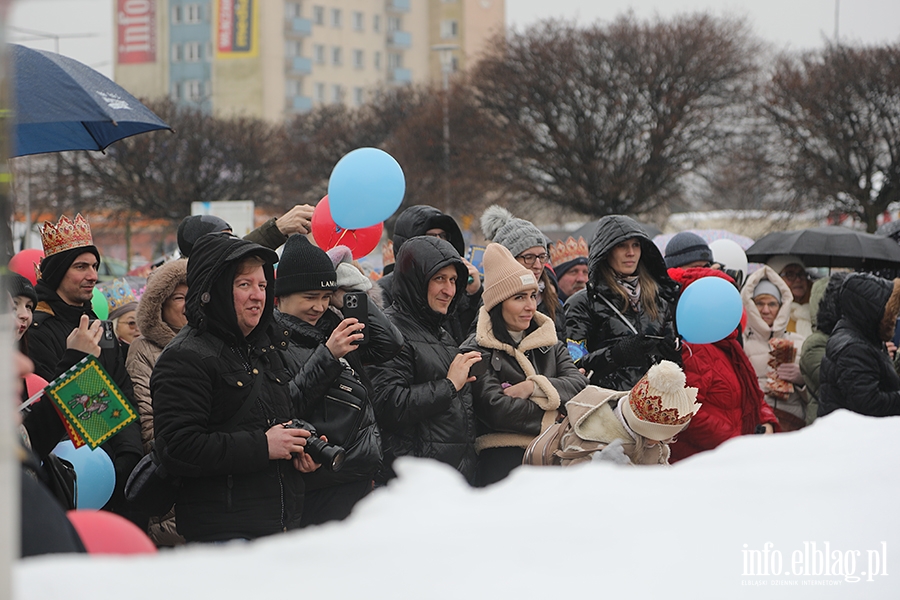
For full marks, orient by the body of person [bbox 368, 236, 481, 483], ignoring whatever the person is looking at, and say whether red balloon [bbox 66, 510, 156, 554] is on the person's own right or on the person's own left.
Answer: on the person's own right

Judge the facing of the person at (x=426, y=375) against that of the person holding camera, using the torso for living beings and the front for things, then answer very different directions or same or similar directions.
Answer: same or similar directions

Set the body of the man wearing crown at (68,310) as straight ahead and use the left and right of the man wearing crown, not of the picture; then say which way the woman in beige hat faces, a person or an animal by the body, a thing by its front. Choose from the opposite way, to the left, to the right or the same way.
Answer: the same way

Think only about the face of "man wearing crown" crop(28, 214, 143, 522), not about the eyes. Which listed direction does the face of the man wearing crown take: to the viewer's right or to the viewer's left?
to the viewer's right

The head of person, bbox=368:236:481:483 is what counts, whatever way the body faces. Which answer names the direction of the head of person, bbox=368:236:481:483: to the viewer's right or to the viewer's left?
to the viewer's right

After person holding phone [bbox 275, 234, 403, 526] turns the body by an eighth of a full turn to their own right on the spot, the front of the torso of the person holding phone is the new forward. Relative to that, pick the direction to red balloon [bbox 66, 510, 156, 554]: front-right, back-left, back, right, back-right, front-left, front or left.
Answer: front

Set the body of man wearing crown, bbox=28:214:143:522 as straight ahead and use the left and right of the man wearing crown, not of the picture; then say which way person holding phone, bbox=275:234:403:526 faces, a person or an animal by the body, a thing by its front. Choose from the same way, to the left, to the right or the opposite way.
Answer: the same way

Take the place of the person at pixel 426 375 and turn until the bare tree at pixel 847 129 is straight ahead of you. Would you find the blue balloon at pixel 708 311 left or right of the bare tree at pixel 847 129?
right

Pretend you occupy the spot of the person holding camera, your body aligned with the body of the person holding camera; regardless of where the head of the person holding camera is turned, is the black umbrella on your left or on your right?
on your left

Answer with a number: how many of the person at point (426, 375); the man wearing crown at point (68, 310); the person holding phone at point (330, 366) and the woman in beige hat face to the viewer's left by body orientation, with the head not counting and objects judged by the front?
0

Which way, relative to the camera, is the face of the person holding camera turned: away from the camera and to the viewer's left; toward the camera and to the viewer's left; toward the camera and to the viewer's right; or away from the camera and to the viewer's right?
toward the camera and to the viewer's right

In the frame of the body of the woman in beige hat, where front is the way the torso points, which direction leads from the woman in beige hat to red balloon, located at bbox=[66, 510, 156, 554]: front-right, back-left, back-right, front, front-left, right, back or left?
front-right
